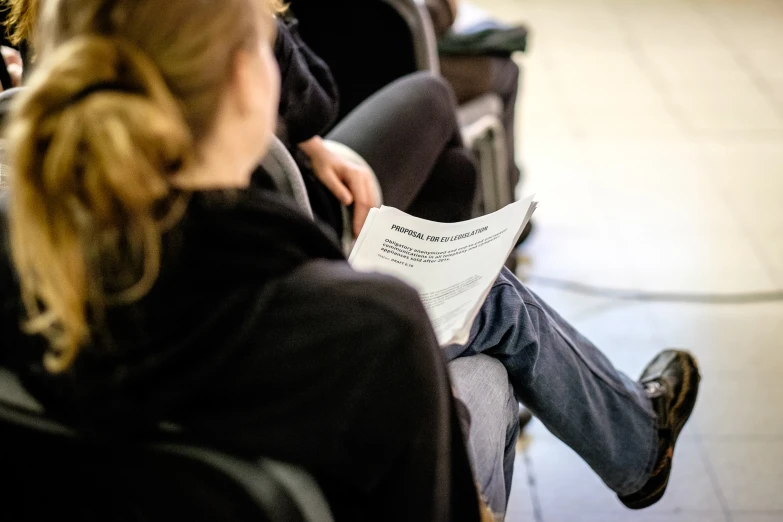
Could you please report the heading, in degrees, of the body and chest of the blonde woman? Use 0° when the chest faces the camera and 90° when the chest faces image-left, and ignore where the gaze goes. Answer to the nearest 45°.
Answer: approximately 225°

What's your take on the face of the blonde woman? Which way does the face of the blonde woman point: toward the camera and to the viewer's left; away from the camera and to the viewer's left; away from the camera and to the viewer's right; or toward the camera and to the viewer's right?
away from the camera and to the viewer's right

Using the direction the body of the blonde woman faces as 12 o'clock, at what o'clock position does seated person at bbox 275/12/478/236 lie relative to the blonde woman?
The seated person is roughly at 11 o'clock from the blonde woman.
